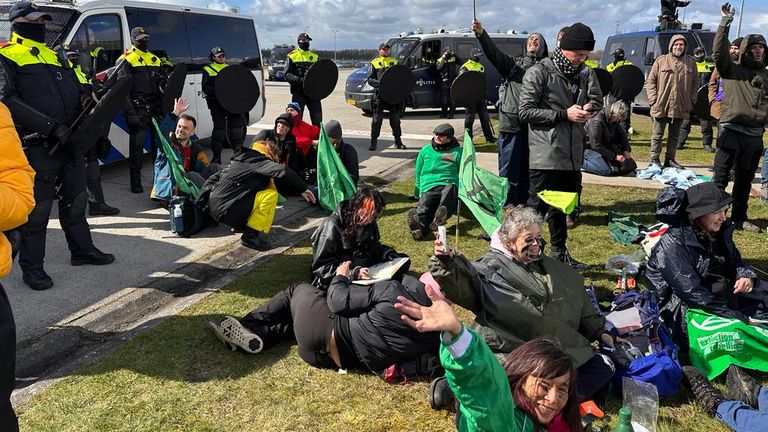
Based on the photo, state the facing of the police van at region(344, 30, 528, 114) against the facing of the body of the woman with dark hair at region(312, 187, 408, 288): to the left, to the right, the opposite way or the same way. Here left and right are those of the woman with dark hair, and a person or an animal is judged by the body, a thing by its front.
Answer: to the right

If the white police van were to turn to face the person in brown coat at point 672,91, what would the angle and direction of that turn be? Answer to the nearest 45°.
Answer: approximately 90° to its left

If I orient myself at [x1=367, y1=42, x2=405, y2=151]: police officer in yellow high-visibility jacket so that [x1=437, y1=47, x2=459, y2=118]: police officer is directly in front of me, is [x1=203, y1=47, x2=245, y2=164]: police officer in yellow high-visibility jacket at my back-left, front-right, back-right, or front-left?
back-left

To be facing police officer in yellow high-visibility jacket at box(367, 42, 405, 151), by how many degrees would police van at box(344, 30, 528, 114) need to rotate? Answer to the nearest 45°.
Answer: approximately 45° to its left

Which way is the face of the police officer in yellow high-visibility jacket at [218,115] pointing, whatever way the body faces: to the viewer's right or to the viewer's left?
to the viewer's right

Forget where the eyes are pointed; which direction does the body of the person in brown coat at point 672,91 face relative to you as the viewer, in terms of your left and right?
facing the viewer

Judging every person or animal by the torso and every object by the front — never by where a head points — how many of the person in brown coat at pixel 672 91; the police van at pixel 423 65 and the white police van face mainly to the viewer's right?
0

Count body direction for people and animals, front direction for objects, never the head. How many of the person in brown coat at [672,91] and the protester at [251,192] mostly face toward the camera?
1

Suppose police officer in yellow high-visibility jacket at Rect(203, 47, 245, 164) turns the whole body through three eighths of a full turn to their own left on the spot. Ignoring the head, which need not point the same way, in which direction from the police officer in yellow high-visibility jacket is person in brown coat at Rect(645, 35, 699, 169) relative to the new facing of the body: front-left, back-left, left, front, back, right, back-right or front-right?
right

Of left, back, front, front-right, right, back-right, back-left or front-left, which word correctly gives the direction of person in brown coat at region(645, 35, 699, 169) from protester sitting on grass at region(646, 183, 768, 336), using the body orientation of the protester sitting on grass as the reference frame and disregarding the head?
back-left

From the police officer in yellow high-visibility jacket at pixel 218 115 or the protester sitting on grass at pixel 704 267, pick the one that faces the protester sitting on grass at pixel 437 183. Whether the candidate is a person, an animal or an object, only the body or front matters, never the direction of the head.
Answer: the police officer in yellow high-visibility jacket

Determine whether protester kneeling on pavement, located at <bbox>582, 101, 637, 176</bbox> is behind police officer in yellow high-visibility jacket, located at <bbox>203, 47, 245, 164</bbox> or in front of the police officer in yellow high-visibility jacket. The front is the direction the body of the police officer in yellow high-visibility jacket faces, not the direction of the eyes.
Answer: in front

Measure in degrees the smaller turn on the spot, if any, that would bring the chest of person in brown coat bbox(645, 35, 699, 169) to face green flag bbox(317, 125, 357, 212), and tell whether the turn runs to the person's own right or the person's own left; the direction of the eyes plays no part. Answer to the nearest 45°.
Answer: approximately 45° to the person's own right
